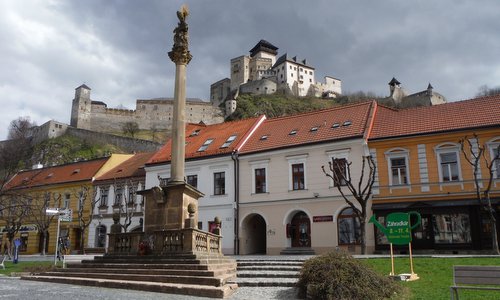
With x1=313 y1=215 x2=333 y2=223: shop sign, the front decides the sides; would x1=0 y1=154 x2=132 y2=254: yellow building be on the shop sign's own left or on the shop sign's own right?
on the shop sign's own right

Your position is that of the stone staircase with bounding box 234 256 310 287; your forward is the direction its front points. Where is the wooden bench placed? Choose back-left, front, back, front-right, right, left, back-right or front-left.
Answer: front-left

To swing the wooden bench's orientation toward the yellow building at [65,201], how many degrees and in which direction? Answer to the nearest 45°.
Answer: approximately 135° to its right

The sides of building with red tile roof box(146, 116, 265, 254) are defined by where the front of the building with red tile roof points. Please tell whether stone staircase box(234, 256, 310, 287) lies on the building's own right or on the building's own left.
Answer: on the building's own left

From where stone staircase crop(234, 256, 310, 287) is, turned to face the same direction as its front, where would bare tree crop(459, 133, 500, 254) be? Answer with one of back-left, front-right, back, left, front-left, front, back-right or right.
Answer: back-left

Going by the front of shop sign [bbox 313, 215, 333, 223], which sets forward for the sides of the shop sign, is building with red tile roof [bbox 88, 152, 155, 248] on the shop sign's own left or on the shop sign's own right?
on the shop sign's own right

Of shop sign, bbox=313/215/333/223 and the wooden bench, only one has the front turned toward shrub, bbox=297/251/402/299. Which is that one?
the shop sign

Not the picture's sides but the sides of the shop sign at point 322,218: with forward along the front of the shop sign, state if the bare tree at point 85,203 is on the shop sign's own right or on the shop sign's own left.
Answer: on the shop sign's own right

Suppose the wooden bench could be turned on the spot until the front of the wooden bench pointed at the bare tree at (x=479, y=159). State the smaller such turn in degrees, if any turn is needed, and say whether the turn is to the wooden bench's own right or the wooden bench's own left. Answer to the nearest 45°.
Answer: approximately 180°

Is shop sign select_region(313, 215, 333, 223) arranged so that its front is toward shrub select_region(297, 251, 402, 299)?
yes
